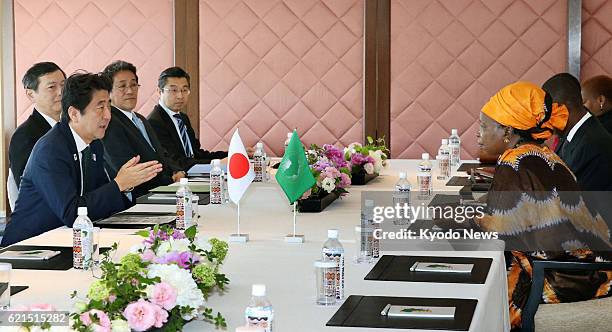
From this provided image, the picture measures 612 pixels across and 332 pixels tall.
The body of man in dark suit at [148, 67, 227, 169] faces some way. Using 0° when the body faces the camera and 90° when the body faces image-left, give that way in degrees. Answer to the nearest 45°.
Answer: approximately 315°

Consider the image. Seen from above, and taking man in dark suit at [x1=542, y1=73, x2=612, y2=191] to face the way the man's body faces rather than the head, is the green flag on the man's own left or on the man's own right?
on the man's own left

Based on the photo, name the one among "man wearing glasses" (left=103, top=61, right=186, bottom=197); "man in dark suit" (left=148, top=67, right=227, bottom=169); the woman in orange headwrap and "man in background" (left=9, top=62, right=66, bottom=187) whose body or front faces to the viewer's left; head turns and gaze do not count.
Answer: the woman in orange headwrap

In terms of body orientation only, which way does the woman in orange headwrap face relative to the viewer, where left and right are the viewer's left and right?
facing to the left of the viewer

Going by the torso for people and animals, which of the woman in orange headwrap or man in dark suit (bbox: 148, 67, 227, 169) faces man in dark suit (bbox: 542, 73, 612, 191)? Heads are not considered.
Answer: man in dark suit (bbox: 148, 67, 227, 169)

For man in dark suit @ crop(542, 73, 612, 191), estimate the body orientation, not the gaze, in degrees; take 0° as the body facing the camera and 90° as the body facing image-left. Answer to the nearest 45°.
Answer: approximately 90°

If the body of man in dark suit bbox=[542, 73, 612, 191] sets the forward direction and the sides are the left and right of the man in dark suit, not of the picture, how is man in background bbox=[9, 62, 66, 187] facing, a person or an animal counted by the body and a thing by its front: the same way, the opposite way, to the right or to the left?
the opposite way

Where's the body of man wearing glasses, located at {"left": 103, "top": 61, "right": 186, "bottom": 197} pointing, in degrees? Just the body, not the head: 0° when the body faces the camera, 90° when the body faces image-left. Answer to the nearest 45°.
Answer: approximately 315°

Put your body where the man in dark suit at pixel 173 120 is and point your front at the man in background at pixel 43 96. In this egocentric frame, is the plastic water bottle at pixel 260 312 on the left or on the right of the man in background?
left
